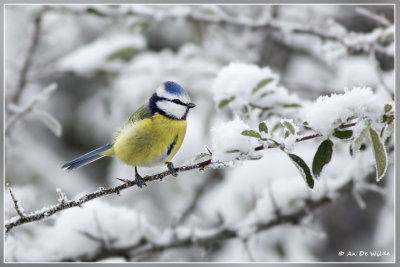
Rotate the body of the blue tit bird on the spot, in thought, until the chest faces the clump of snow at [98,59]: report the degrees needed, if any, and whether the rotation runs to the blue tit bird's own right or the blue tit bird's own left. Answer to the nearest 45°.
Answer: approximately 135° to the blue tit bird's own left

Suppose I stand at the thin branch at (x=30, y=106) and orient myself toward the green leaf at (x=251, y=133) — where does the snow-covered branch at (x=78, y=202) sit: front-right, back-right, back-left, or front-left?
front-right

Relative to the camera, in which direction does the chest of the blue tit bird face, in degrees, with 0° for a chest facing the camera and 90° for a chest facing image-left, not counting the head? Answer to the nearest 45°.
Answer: approximately 315°
